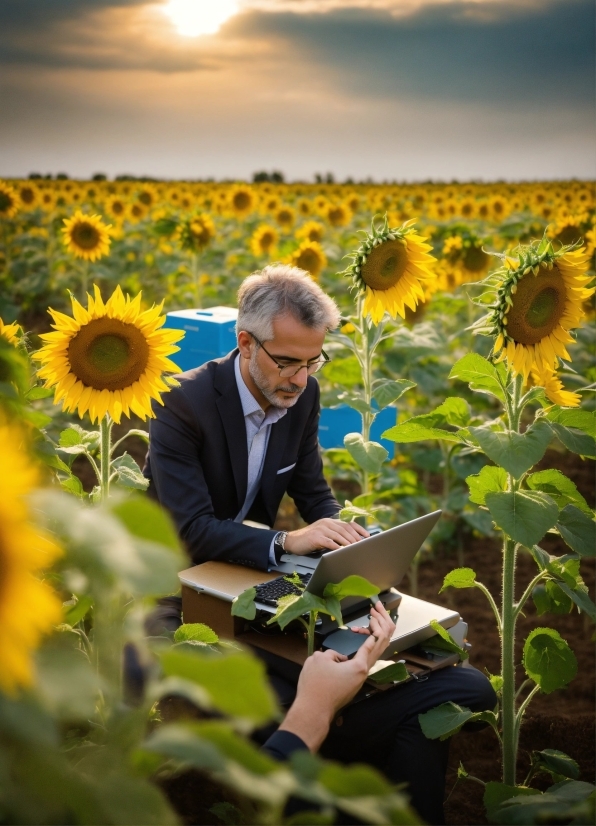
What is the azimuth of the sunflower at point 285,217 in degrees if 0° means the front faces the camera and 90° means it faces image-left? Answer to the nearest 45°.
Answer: approximately 0°

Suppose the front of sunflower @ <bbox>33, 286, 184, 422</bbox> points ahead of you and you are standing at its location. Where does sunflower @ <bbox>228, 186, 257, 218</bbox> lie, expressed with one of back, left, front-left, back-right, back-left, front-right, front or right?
back

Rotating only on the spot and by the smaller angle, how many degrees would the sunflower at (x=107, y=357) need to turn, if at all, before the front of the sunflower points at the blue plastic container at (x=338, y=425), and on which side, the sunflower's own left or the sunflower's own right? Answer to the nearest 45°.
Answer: approximately 135° to the sunflower's own left

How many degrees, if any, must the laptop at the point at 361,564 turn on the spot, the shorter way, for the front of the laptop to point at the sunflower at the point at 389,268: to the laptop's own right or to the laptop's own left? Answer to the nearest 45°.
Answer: approximately 45° to the laptop's own right

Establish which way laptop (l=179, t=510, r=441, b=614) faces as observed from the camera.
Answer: facing away from the viewer and to the left of the viewer
